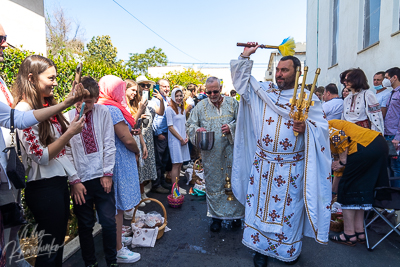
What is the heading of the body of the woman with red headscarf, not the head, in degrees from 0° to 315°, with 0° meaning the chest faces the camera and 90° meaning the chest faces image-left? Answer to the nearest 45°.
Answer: approximately 270°

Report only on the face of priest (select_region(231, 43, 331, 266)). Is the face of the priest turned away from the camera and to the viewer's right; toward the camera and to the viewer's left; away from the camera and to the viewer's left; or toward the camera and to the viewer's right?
toward the camera and to the viewer's left

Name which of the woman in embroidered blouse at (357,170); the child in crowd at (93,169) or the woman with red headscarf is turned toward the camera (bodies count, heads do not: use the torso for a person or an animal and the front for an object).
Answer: the child in crowd

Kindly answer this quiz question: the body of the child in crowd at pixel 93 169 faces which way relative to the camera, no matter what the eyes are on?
toward the camera

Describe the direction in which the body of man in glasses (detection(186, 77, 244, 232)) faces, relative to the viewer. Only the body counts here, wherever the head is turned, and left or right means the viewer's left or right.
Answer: facing the viewer

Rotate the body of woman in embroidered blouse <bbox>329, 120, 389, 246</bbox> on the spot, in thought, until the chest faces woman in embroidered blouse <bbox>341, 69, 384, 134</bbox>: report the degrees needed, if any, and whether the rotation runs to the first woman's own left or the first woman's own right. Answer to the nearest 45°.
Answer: approximately 90° to the first woman's own right

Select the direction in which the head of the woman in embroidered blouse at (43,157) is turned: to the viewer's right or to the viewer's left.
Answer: to the viewer's right

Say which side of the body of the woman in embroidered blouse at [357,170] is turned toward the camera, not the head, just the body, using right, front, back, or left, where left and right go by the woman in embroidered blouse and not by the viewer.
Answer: left

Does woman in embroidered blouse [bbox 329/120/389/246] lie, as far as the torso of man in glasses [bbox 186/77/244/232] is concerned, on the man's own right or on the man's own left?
on the man's own left

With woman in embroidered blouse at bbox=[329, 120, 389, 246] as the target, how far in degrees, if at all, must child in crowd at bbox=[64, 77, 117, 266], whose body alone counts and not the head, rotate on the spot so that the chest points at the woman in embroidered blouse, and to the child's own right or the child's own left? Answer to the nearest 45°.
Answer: approximately 90° to the child's own left

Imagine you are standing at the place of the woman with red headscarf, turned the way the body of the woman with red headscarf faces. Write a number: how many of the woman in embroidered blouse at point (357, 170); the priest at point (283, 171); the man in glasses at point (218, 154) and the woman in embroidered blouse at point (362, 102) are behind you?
0

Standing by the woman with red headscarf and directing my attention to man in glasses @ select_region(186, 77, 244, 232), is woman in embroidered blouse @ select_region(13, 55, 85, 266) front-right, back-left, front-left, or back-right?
back-right

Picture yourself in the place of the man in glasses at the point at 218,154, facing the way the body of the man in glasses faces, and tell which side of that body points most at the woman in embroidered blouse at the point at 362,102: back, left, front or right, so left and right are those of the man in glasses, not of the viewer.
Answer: left

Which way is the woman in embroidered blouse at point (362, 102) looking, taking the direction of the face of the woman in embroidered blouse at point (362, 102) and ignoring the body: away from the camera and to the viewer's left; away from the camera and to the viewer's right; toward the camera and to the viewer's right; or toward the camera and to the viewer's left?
toward the camera and to the viewer's left

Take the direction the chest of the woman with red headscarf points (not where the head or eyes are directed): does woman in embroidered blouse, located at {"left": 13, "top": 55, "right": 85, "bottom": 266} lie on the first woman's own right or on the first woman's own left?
on the first woman's own right
